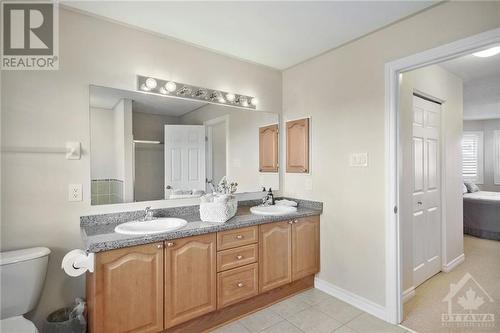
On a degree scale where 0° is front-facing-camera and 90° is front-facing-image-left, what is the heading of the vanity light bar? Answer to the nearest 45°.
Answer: approximately 315°

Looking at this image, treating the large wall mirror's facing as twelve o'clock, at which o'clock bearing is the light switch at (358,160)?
The light switch is roughly at 11 o'clock from the large wall mirror.

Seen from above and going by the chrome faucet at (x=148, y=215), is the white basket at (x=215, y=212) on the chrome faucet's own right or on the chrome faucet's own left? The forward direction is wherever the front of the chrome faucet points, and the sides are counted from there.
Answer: on the chrome faucet's own left
